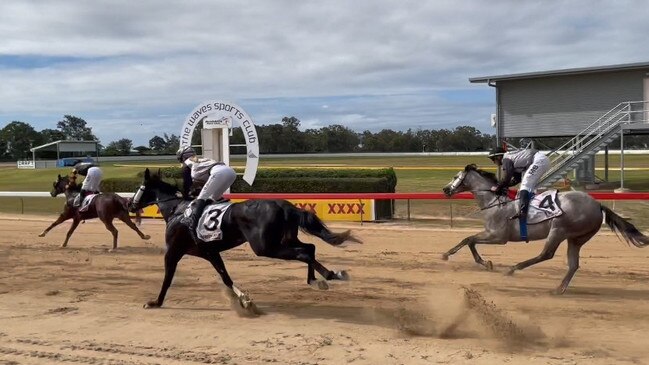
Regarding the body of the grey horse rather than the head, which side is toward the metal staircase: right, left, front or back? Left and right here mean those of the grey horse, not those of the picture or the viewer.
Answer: right

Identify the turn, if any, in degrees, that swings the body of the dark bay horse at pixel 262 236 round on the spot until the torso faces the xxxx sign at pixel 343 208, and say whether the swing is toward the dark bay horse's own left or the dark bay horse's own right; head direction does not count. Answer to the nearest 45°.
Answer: approximately 90° to the dark bay horse's own right

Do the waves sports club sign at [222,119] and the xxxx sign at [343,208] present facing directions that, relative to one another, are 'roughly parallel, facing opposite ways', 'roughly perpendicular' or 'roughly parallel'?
roughly parallel

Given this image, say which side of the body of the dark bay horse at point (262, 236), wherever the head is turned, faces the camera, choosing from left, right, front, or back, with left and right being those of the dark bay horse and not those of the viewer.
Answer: left

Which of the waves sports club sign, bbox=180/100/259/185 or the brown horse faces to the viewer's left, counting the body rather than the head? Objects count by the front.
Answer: the brown horse

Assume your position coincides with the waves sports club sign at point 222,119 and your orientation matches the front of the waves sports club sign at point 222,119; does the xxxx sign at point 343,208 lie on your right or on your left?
on your left

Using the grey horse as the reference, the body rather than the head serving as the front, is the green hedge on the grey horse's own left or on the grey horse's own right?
on the grey horse's own right

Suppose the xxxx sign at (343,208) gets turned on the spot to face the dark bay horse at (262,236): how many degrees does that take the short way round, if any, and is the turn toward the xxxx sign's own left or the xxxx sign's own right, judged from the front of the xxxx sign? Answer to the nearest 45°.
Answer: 0° — it already faces it

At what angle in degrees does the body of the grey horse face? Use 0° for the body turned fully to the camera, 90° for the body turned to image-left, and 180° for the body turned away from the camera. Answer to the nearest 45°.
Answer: approximately 90°

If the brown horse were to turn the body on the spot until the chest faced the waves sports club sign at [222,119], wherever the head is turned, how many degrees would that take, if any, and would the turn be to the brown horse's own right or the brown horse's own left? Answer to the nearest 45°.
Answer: approximately 135° to the brown horse's own right

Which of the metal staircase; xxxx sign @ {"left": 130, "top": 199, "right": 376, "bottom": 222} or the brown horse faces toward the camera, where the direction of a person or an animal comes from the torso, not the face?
the xxxx sign

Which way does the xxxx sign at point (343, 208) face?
toward the camera

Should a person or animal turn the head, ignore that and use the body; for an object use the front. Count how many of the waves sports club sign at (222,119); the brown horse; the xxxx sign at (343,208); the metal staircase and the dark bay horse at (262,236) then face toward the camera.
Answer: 2

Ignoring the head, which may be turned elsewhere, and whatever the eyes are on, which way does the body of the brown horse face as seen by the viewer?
to the viewer's left

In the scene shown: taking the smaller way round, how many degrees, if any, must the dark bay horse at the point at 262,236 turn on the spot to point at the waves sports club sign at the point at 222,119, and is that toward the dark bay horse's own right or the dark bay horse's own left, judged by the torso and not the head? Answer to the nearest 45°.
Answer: approximately 90° to the dark bay horse's own right

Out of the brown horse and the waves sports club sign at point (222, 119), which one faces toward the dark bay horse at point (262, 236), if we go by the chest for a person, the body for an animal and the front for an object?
the waves sports club sign

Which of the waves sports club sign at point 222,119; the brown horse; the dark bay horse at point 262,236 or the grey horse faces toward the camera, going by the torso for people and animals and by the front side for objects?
the waves sports club sign
